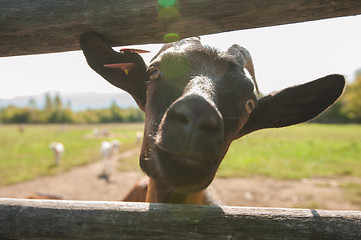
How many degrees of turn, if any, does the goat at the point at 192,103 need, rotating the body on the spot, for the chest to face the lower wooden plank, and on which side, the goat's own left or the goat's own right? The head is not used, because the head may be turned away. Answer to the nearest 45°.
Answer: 0° — it already faces it

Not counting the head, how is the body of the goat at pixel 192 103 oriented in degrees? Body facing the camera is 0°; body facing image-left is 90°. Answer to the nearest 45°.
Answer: approximately 0°
